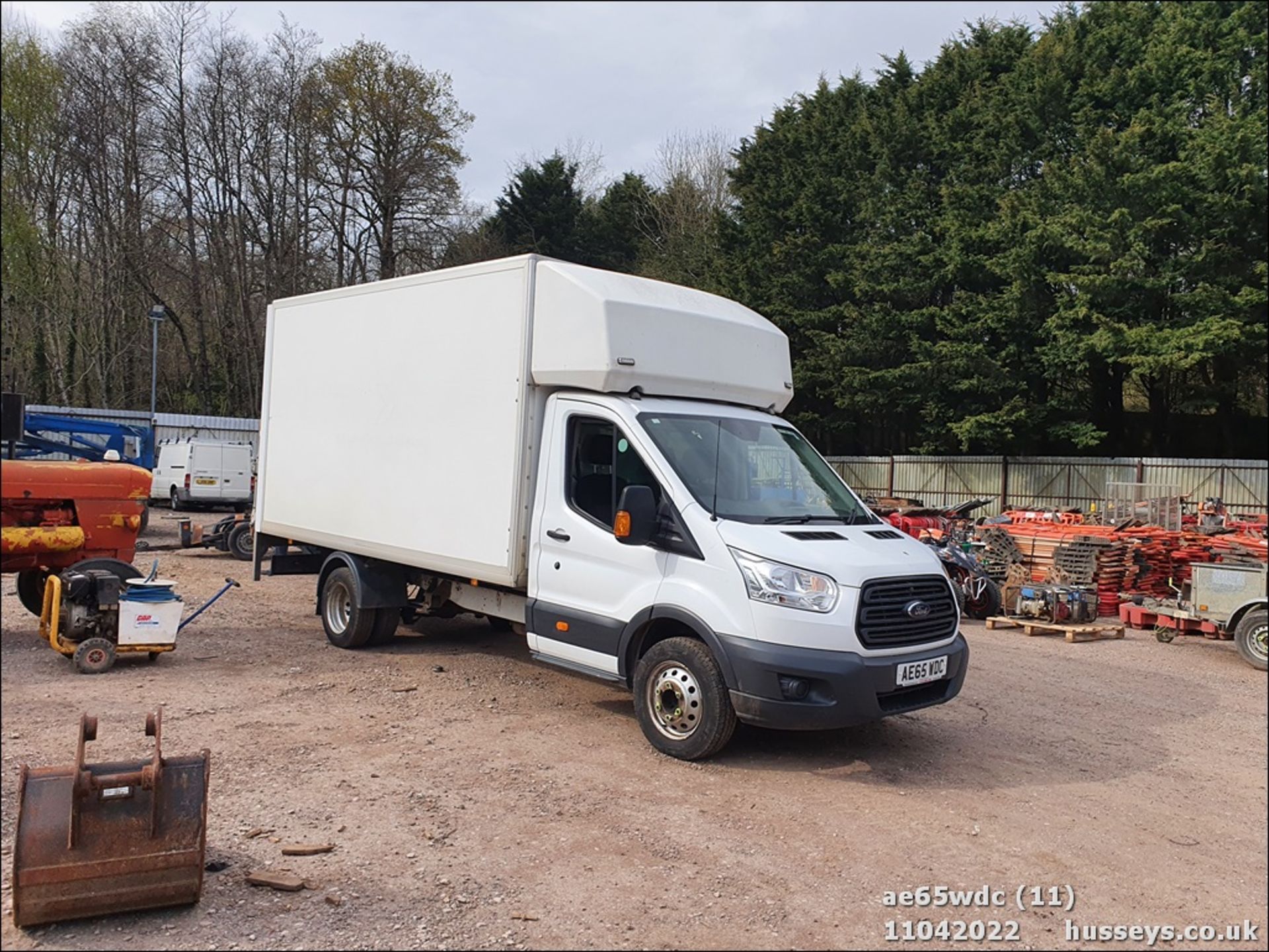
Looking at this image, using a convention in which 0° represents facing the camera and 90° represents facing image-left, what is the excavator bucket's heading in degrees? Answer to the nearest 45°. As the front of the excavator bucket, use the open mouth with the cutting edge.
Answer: approximately 180°

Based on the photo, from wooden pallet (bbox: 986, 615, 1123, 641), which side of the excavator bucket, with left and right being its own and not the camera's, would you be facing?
right

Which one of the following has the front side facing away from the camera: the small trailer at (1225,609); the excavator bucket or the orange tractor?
the excavator bucket

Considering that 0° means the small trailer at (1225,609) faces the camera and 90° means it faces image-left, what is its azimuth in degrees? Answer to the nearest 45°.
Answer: approximately 90°

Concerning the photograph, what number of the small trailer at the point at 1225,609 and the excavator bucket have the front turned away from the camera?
1

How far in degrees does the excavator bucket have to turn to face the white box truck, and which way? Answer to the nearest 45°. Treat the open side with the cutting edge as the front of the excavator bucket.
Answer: approximately 45° to its right

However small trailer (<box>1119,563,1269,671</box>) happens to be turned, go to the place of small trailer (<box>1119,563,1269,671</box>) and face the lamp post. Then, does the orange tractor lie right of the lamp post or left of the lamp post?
left

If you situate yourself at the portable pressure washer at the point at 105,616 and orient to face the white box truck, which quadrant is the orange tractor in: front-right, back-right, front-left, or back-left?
back-left
